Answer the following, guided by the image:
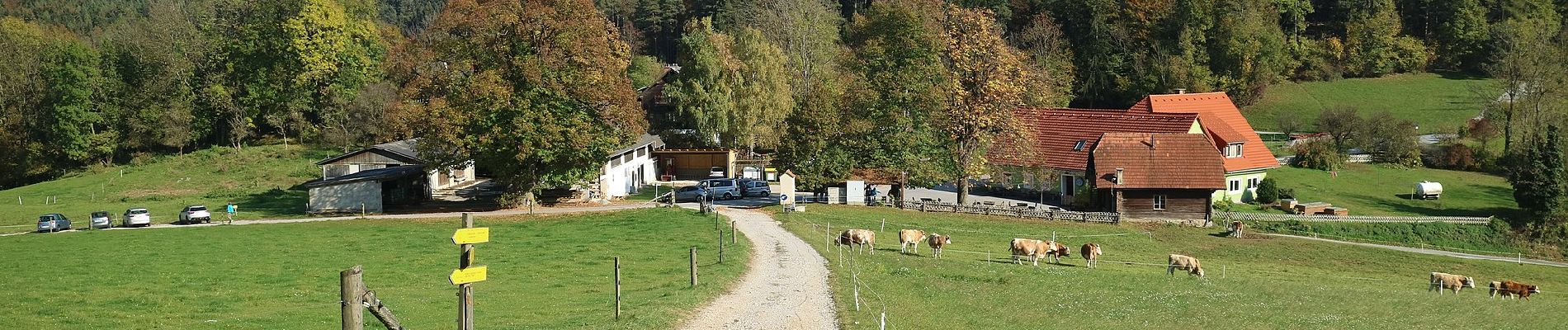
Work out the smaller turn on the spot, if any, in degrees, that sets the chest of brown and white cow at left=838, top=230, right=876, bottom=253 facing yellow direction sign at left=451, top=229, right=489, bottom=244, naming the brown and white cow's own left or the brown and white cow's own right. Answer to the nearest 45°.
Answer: approximately 90° to the brown and white cow's own left

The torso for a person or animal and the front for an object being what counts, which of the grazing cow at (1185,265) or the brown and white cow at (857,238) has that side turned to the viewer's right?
the grazing cow

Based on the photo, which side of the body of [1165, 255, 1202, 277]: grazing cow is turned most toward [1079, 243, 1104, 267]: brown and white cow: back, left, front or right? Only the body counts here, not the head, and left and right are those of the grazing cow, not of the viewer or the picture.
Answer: back

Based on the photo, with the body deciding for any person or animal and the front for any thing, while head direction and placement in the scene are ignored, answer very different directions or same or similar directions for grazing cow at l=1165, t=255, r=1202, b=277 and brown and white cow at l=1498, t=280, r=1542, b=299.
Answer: same or similar directions

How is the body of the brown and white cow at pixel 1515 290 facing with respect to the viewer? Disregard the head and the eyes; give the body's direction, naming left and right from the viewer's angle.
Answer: facing to the right of the viewer

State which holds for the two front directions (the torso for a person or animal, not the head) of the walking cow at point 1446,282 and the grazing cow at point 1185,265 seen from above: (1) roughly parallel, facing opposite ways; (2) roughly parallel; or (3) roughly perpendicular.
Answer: roughly parallel

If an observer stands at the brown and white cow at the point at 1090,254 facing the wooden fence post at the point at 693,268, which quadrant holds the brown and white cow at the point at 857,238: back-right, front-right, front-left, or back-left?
front-right

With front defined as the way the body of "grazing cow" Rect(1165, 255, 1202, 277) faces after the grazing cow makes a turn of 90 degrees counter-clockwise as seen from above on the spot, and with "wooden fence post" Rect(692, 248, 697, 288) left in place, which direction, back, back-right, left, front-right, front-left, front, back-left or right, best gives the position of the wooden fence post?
back-left

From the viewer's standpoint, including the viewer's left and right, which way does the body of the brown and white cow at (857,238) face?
facing to the left of the viewer

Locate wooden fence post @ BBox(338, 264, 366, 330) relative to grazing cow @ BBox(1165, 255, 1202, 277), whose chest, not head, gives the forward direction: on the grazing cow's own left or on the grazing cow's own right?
on the grazing cow's own right

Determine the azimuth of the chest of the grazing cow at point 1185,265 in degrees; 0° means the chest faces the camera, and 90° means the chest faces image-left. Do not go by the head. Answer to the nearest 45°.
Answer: approximately 270°

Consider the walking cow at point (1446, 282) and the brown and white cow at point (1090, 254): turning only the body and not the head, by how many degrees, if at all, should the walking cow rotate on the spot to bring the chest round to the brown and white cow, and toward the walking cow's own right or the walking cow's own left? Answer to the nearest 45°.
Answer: approximately 135° to the walking cow's own right

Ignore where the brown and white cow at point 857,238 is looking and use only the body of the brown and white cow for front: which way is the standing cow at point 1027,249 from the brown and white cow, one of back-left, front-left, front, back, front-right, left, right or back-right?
back
